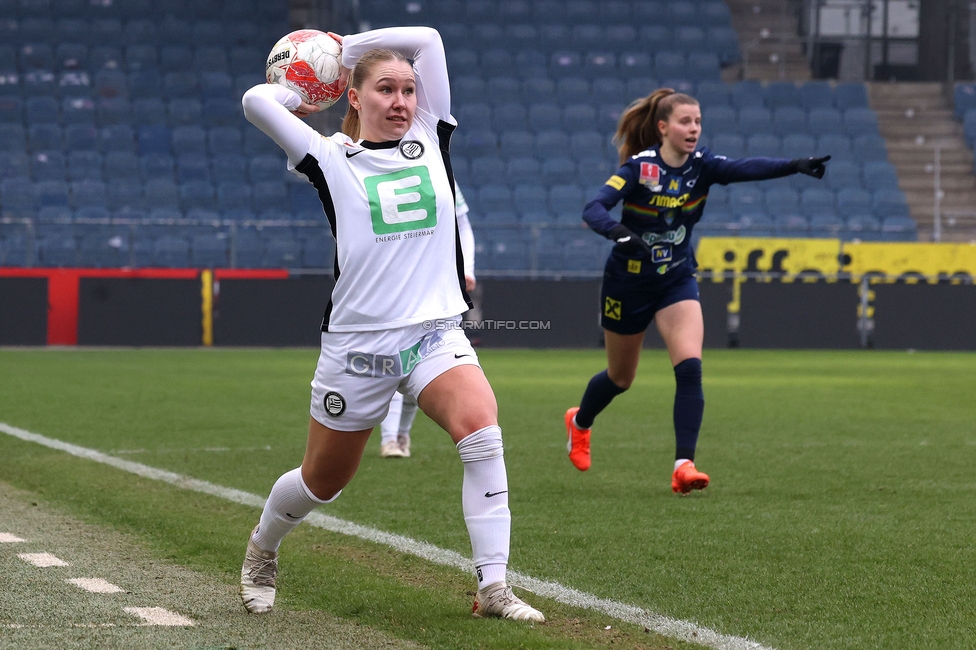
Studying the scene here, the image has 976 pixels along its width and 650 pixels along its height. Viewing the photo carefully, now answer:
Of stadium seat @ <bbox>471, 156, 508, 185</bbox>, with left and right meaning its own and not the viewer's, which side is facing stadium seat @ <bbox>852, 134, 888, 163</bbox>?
left

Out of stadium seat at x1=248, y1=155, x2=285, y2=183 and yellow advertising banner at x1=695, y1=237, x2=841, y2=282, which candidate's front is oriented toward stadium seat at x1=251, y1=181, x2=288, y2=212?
stadium seat at x1=248, y1=155, x2=285, y2=183

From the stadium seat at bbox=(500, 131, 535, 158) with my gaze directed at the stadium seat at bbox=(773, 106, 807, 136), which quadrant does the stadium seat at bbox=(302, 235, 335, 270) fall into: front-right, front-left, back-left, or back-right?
back-right

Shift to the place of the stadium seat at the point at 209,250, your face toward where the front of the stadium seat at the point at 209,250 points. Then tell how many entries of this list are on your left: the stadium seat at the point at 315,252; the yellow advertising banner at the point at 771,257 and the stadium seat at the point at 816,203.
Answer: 3

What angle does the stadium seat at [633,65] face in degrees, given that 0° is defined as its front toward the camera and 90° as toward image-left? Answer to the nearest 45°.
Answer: approximately 0°

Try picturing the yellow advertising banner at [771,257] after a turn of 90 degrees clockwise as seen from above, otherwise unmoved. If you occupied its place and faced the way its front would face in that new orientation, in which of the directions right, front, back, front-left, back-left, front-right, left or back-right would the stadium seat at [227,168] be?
front

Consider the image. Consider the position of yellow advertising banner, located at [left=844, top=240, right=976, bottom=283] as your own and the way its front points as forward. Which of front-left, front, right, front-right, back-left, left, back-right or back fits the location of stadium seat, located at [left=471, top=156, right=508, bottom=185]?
right

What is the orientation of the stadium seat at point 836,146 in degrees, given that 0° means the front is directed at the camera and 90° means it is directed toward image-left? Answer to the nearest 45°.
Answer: approximately 0°
